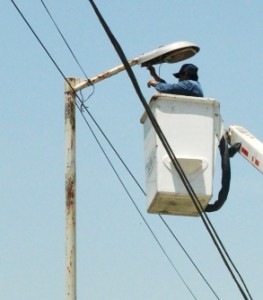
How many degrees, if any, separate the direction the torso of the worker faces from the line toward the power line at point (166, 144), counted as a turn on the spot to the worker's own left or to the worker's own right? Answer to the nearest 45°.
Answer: approximately 90° to the worker's own left

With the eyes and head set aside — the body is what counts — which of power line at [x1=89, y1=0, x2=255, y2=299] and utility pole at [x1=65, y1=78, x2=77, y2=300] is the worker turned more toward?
the utility pole

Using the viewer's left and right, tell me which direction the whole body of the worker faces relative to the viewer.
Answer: facing to the left of the viewer

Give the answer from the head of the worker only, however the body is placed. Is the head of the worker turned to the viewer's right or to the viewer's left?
to the viewer's left
